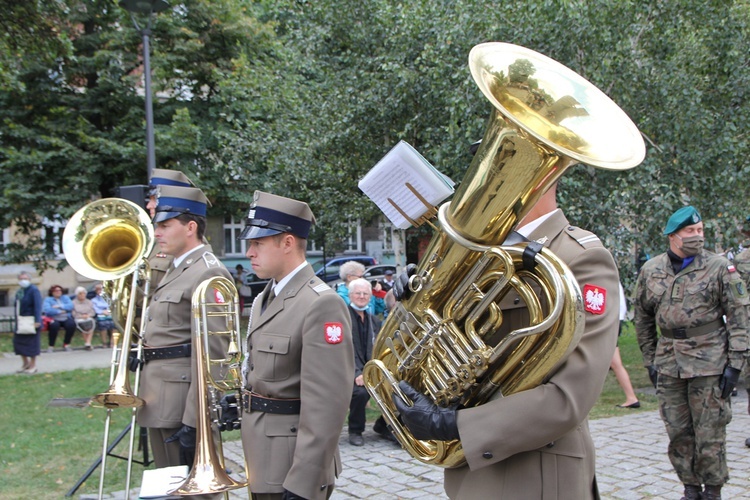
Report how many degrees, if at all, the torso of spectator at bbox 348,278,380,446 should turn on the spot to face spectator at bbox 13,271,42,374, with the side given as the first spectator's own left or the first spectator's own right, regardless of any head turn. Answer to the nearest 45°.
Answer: approximately 135° to the first spectator's own right

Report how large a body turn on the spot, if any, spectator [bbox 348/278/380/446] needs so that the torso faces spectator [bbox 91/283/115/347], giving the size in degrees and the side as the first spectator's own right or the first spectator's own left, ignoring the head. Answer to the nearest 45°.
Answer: approximately 135° to the first spectator's own right

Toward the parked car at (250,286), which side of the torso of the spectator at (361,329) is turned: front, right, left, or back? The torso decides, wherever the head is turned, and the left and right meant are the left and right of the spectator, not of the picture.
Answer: back

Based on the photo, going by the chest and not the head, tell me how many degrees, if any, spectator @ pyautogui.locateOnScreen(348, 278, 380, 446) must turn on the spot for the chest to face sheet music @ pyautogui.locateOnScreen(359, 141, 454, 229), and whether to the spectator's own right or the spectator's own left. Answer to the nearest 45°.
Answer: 0° — they already face it

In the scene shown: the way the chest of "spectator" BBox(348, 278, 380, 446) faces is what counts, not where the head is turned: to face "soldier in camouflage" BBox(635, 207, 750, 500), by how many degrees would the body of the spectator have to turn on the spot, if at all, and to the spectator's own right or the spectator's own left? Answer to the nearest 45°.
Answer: approximately 45° to the spectator's own left

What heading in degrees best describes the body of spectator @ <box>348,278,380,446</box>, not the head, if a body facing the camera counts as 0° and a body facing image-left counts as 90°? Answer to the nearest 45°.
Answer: approximately 0°

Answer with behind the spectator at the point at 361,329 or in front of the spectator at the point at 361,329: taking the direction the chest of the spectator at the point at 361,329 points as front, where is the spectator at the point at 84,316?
behind

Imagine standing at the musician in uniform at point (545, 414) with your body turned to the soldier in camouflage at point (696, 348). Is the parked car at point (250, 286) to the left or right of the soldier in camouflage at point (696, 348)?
left

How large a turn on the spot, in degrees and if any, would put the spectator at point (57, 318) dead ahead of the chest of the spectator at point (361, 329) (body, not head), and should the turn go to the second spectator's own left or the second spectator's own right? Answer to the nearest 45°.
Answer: approximately 135° to the second spectator's own right

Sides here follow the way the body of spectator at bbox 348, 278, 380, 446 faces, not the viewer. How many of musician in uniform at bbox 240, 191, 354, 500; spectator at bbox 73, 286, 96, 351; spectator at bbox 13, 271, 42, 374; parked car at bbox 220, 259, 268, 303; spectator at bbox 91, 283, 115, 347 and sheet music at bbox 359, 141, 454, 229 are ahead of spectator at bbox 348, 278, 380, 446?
2

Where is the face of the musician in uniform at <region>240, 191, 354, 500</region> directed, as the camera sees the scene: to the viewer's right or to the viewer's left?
to the viewer's left
